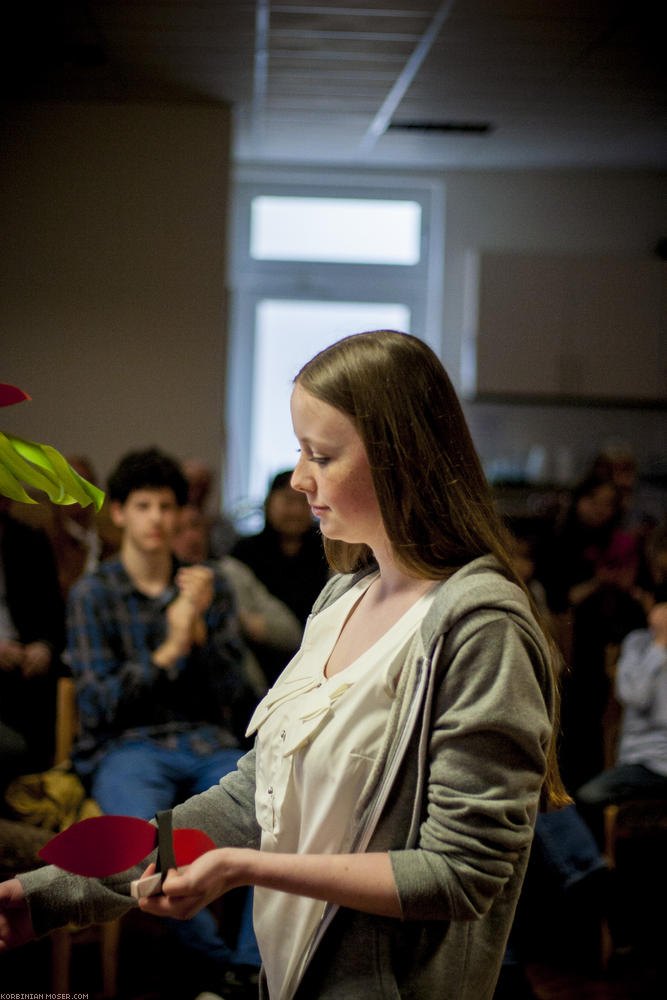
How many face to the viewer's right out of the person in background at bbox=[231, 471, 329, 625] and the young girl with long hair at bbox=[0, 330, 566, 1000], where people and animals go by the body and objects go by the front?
0

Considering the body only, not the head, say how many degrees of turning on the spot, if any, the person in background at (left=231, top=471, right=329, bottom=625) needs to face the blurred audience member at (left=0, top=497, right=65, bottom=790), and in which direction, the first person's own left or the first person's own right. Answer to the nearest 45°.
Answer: approximately 45° to the first person's own right

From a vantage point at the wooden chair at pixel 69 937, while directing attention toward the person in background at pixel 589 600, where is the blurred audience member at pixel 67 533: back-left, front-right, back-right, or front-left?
front-left

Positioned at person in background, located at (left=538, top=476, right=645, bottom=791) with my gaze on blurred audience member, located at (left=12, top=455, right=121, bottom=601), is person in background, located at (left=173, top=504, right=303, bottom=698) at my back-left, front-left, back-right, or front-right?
front-left

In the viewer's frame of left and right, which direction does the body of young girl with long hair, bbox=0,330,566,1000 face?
facing the viewer and to the left of the viewer

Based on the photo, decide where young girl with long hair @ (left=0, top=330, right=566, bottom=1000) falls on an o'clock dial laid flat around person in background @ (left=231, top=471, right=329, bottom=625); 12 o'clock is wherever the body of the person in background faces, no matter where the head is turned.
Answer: The young girl with long hair is roughly at 12 o'clock from the person in background.

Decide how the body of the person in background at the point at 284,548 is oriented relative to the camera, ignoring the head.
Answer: toward the camera

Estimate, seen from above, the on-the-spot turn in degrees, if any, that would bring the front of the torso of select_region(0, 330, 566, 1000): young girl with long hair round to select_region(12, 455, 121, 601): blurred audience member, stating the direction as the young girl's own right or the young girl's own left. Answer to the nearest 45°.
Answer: approximately 135° to the young girl's own right

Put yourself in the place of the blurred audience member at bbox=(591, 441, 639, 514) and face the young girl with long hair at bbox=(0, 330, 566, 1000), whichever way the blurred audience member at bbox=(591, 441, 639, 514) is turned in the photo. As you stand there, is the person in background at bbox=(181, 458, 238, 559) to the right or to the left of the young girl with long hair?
right

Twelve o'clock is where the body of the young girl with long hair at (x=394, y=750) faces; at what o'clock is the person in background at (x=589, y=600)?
The person in background is roughly at 5 o'clock from the young girl with long hair.
